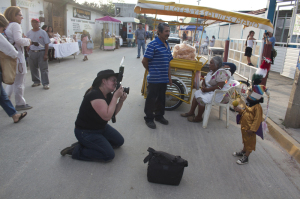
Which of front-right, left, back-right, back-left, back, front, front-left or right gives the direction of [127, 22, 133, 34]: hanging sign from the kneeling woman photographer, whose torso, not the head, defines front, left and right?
left

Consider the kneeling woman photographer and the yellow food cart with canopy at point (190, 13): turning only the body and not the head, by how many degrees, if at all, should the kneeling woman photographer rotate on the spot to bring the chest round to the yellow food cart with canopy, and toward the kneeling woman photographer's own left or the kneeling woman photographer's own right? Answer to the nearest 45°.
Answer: approximately 45° to the kneeling woman photographer's own left

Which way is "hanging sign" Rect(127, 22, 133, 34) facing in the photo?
toward the camera

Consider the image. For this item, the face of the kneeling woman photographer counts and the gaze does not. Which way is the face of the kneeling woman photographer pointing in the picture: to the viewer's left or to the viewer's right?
to the viewer's right

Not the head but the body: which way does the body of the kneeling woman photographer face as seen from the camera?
to the viewer's right

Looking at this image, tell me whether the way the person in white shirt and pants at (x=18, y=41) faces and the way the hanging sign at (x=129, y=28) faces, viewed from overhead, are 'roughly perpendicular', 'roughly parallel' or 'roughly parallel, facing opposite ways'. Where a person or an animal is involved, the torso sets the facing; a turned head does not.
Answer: roughly perpendicular

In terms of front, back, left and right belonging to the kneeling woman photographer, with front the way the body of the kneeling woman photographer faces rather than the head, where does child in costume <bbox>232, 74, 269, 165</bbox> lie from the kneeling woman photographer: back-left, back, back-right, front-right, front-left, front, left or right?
front

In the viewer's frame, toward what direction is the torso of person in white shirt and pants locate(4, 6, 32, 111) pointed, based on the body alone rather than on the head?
to the viewer's right

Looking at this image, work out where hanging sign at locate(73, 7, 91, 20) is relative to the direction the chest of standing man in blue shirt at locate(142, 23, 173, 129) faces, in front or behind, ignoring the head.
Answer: behind

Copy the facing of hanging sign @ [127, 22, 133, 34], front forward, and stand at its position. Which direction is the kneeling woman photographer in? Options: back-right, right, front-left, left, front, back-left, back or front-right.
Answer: front

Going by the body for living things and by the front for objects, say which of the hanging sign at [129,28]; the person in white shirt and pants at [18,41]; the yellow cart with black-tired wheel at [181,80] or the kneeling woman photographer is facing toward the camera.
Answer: the hanging sign

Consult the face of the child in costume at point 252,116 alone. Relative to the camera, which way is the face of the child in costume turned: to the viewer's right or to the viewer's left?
to the viewer's left

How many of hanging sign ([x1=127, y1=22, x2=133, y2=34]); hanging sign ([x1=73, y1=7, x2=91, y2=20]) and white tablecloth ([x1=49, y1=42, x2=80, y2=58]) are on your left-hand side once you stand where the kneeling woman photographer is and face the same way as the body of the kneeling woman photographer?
3

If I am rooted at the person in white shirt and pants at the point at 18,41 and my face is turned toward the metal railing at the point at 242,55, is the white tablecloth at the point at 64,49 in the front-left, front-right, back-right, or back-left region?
front-left

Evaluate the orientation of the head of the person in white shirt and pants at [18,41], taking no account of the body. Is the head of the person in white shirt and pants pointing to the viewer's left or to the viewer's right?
to the viewer's right

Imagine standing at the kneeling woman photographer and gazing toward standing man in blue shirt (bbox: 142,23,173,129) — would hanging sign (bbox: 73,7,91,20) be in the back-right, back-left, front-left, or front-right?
front-left

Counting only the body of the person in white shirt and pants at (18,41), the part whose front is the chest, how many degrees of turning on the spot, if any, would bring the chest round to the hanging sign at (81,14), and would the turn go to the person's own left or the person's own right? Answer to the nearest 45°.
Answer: approximately 90° to the person's own left
